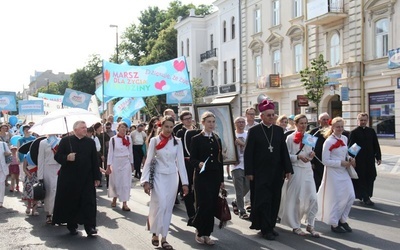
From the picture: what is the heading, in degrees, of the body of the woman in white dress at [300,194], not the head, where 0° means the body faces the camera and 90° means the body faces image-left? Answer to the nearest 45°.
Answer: approximately 315°

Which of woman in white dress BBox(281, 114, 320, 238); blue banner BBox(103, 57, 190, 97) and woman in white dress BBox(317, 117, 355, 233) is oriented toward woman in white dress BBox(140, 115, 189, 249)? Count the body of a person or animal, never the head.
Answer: the blue banner

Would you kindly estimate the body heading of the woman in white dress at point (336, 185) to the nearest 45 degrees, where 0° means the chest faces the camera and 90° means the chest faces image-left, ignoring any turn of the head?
approximately 315°

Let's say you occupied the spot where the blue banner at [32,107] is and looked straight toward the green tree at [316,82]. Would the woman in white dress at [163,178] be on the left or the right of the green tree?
right

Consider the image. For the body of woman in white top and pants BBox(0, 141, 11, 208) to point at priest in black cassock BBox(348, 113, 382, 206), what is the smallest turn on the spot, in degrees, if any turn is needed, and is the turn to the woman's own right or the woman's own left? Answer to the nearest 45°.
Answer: approximately 45° to the woman's own left
